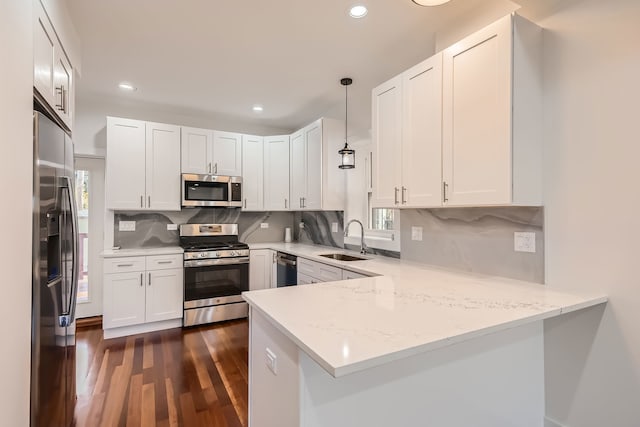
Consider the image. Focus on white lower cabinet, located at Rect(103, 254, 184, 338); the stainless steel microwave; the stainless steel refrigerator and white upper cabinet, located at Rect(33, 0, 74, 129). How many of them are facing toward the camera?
2

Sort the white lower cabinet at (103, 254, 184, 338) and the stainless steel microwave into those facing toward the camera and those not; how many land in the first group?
2

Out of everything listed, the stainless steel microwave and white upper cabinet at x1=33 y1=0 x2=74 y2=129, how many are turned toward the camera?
1

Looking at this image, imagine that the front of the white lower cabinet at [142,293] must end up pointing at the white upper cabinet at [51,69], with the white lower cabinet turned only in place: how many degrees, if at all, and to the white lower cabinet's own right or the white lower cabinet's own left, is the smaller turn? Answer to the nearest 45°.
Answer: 0° — it already faces it

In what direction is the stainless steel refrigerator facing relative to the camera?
to the viewer's right

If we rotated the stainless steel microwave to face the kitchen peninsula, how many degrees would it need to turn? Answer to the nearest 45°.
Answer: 0° — it already faces it

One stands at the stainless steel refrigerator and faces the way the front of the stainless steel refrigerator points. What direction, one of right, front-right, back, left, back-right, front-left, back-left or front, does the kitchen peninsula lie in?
front-right

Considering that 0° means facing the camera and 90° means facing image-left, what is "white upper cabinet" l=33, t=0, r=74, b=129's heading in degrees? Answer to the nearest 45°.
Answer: approximately 270°

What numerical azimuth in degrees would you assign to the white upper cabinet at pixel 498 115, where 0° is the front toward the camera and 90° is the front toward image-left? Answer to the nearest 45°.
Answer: approximately 45°

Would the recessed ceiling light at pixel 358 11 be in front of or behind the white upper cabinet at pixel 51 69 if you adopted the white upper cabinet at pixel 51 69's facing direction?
in front

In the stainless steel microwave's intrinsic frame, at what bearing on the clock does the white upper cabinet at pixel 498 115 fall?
The white upper cabinet is roughly at 11 o'clock from the stainless steel microwave.

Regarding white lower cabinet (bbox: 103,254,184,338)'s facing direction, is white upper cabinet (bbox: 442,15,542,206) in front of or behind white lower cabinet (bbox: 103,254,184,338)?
in front
